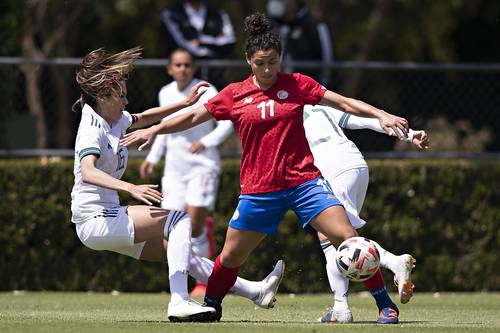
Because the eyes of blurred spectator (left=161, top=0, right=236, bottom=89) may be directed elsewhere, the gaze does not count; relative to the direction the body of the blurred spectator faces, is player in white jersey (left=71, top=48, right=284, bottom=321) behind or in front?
in front

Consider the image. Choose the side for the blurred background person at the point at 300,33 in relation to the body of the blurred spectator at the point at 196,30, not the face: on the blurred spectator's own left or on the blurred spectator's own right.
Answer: on the blurred spectator's own left

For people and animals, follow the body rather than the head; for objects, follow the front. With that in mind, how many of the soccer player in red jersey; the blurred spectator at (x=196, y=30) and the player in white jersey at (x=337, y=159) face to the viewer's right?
0

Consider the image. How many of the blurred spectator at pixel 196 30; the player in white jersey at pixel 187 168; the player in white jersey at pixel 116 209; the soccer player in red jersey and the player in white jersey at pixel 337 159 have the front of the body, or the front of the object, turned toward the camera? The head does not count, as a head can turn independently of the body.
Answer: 3

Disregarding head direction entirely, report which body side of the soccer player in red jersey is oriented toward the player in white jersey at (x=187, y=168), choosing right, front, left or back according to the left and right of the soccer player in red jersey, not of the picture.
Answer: back

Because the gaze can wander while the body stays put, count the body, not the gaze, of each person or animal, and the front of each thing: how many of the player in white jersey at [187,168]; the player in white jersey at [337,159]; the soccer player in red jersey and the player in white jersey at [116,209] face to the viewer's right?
1

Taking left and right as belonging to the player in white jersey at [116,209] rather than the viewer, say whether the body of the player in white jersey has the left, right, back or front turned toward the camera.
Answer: right

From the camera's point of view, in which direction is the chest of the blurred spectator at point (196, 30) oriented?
toward the camera

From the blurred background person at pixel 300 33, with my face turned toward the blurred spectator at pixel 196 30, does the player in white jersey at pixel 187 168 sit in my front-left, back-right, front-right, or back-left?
front-left

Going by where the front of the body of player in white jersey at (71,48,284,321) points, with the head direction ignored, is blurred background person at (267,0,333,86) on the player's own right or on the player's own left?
on the player's own left

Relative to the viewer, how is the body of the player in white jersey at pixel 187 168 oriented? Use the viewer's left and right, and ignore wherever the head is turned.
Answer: facing the viewer

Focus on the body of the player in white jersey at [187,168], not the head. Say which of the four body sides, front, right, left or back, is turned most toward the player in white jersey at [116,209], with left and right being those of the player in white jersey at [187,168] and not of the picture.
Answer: front

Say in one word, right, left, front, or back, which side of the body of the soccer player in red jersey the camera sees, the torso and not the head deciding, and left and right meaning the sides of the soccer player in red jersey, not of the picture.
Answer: front
